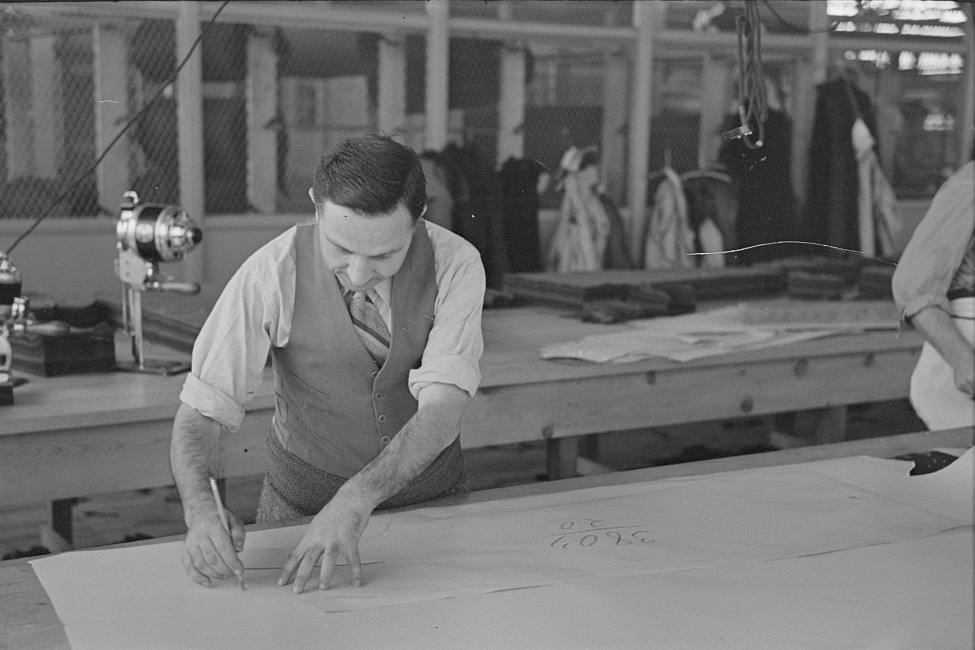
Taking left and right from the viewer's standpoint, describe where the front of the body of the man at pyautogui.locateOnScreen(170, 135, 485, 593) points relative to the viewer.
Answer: facing the viewer

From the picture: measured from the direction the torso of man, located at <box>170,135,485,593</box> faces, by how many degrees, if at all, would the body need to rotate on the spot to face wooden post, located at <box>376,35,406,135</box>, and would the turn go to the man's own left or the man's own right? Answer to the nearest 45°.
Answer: approximately 180°

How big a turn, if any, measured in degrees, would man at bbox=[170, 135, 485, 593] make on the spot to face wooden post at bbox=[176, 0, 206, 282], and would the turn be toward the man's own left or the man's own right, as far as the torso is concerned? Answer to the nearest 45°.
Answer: approximately 180°

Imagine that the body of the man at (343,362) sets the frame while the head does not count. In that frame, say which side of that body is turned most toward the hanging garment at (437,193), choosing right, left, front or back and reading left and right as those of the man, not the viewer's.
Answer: back
